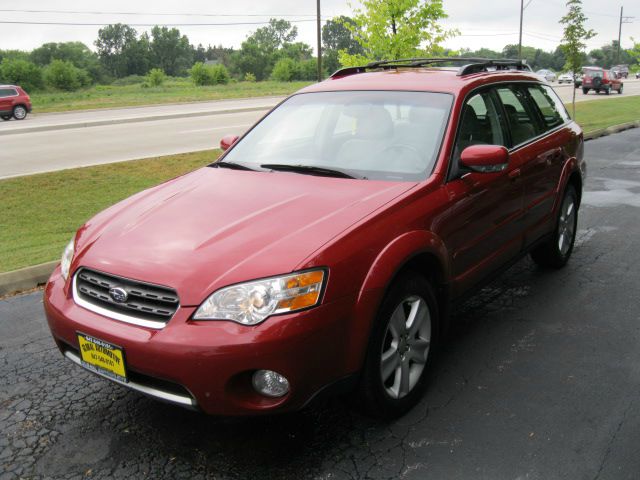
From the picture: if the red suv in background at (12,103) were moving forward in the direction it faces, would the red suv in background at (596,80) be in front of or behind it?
behind

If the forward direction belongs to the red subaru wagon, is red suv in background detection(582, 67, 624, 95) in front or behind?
behind

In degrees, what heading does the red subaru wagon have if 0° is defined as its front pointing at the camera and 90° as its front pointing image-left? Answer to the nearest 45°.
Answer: approximately 45°

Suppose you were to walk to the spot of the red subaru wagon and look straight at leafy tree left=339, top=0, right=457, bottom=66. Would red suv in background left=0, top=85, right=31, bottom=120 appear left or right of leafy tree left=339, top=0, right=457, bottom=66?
left

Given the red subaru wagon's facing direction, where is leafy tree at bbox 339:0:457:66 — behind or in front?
behind

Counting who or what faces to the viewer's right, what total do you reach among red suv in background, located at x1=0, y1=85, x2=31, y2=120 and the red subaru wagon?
0

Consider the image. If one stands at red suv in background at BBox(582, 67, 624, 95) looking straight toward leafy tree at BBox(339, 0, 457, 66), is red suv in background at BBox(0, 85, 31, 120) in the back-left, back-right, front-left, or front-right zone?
front-right

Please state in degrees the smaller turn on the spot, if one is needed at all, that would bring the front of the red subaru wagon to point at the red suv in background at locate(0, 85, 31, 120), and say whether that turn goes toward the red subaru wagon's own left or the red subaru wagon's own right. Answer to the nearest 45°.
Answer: approximately 90° to the red subaru wagon's own right

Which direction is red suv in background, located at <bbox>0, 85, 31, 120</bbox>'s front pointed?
to the viewer's left

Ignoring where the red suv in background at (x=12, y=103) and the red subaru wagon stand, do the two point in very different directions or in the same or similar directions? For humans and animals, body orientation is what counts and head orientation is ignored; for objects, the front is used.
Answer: same or similar directions

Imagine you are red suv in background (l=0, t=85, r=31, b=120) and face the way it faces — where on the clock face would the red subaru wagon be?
The red subaru wagon is roughly at 9 o'clock from the red suv in background.
